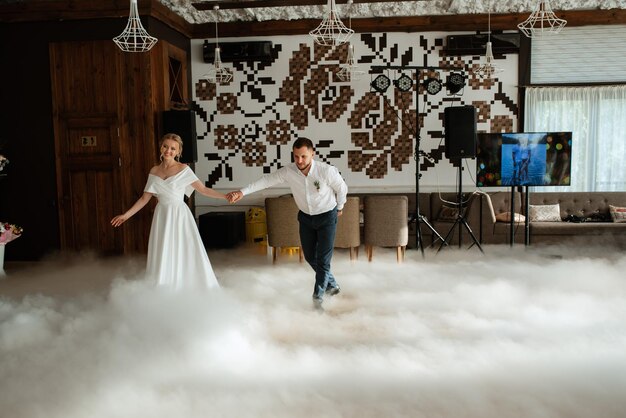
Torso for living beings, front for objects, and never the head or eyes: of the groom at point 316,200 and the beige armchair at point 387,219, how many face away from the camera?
1

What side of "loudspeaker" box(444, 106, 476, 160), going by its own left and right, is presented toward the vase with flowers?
right

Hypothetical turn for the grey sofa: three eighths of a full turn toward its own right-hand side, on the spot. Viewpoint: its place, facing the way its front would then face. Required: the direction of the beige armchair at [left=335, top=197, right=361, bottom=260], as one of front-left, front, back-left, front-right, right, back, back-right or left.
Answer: left

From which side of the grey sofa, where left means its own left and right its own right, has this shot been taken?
front

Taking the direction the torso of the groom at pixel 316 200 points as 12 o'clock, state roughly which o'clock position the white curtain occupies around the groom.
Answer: The white curtain is roughly at 8 o'clock from the groom.

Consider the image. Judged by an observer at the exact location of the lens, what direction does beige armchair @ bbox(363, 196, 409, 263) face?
facing away from the viewer

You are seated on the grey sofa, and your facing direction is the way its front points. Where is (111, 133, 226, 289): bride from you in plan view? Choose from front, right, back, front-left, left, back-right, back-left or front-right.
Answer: front-right

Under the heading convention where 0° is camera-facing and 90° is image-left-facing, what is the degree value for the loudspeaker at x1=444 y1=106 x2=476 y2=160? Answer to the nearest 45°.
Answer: approximately 0°

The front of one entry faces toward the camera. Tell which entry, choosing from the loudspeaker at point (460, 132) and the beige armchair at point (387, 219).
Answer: the loudspeaker

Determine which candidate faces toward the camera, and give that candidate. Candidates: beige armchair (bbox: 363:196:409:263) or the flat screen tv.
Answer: the flat screen tv

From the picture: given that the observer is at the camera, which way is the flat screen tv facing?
facing the viewer
